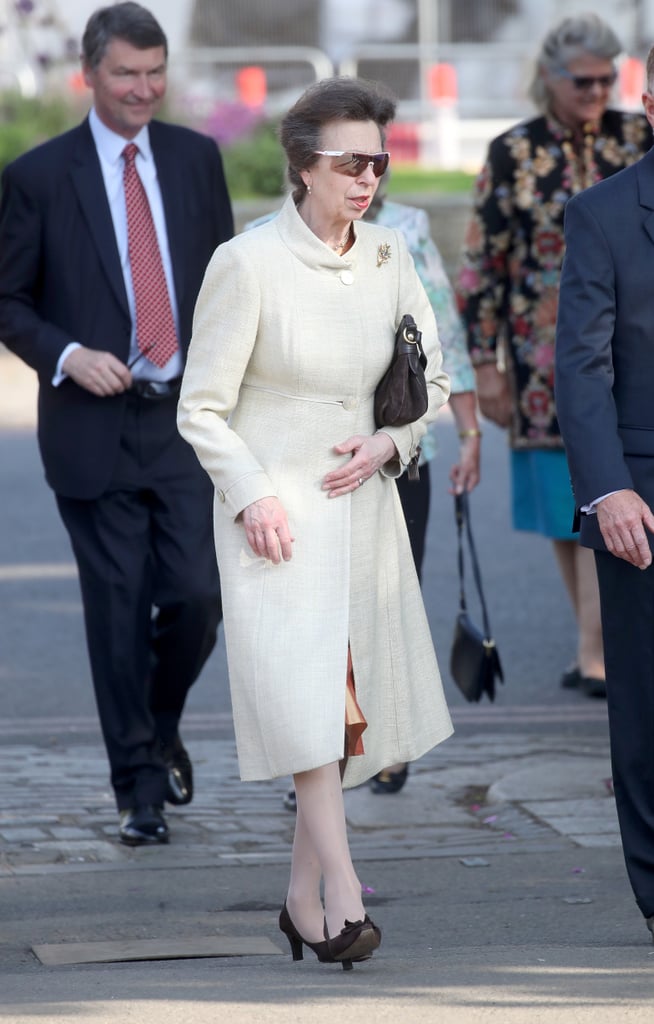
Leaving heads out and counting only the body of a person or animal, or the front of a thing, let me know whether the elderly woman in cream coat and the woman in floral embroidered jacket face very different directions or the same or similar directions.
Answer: same or similar directions

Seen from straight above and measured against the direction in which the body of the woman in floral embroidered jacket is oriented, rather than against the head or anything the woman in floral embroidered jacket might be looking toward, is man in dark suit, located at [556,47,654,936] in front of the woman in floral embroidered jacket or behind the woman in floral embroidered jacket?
in front

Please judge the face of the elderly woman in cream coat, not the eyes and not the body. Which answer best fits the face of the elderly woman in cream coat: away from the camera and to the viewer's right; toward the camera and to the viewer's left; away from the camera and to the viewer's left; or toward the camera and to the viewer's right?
toward the camera and to the viewer's right

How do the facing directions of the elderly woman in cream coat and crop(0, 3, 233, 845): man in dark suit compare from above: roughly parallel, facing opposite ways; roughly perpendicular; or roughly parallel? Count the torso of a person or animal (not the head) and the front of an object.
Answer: roughly parallel

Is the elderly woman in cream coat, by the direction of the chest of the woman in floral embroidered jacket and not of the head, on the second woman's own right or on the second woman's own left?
on the second woman's own right

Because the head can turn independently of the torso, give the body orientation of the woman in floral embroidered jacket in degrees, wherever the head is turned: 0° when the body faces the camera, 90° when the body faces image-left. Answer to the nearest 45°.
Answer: approximately 315°

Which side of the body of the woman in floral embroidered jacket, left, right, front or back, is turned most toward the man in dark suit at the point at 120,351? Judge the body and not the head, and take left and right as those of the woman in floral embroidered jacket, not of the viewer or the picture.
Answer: right

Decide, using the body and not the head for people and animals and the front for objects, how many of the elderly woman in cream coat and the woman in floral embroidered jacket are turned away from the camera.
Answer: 0

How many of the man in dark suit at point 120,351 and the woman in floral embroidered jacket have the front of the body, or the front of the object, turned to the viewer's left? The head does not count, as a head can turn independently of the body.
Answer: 0

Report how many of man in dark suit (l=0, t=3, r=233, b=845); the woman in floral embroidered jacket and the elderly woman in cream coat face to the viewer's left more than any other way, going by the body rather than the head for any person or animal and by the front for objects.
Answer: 0

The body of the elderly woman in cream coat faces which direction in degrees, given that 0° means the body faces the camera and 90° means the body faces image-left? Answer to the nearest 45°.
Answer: approximately 315°

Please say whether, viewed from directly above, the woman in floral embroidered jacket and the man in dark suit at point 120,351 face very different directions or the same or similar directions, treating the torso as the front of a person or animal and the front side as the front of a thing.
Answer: same or similar directions

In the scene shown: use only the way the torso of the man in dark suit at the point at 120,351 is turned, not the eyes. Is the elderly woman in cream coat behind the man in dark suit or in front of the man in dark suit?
in front

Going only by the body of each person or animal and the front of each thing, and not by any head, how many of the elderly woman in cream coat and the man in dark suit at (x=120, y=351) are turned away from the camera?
0

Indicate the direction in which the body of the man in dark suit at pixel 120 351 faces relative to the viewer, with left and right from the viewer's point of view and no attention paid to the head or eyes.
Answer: facing the viewer and to the right of the viewer
